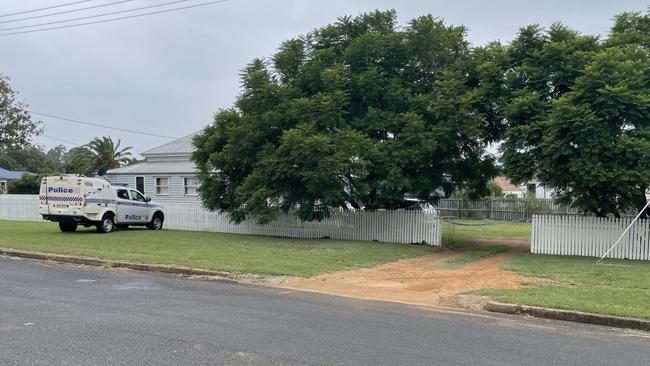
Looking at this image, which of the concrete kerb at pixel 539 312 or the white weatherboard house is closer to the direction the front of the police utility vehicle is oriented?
the white weatherboard house

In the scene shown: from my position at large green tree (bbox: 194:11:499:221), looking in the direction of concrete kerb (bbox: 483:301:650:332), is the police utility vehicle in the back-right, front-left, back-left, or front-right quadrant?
back-right

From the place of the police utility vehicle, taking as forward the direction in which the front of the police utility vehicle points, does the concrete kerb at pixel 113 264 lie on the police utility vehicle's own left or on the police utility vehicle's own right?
on the police utility vehicle's own right

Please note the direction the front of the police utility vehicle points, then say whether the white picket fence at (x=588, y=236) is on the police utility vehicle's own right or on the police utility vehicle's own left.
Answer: on the police utility vehicle's own right

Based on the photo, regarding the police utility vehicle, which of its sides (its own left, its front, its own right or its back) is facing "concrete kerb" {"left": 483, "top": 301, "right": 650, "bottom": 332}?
right

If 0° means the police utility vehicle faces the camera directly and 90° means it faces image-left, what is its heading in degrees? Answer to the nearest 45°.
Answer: approximately 225°

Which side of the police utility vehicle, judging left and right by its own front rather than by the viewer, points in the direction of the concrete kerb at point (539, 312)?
right

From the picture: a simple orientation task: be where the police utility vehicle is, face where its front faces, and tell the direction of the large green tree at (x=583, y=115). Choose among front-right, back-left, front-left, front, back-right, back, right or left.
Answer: right

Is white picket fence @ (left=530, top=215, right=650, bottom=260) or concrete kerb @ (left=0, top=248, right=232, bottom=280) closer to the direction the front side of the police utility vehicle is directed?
the white picket fence
